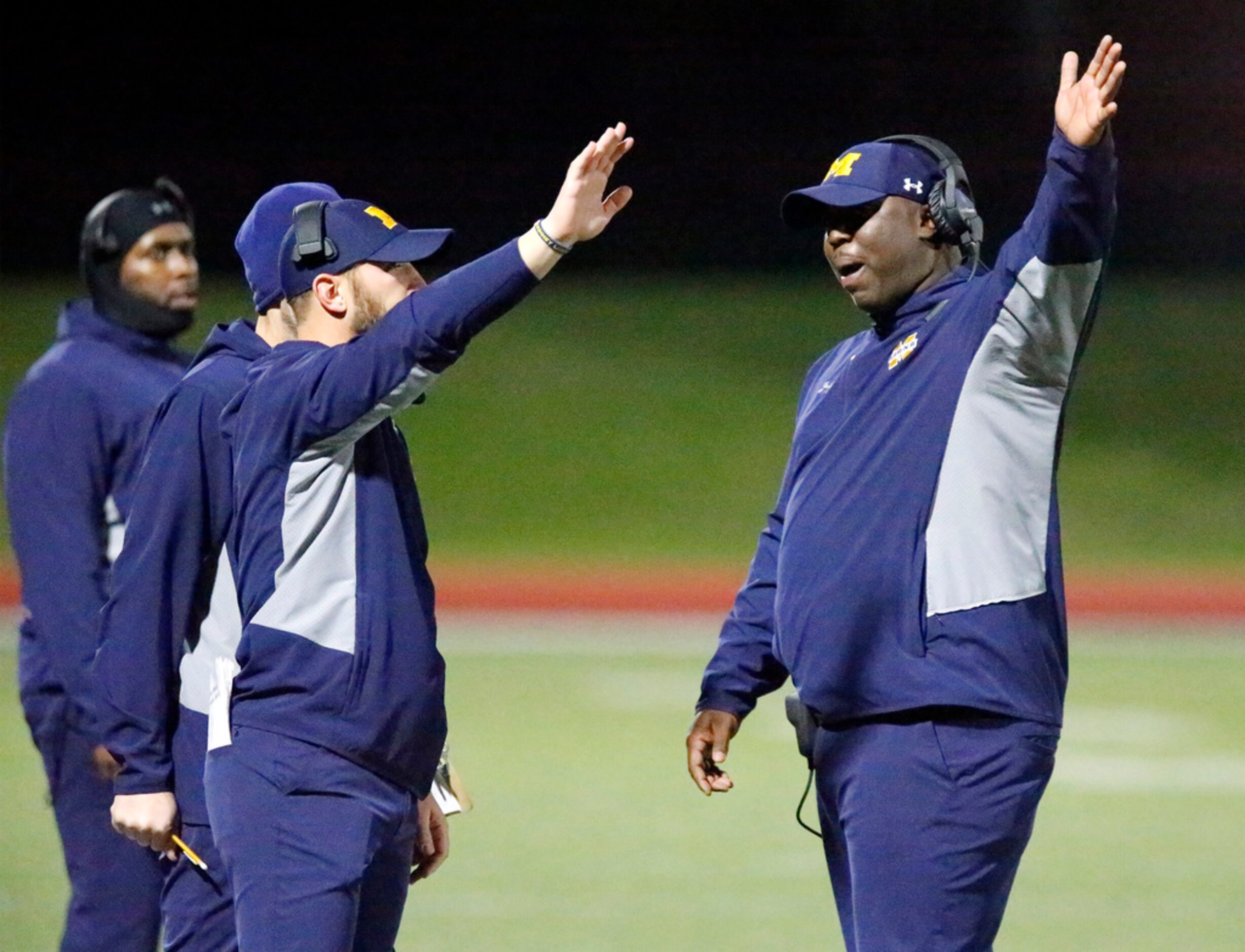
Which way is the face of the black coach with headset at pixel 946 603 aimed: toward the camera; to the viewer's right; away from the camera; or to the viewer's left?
to the viewer's left

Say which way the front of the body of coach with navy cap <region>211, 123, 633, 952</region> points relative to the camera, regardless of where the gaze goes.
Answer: to the viewer's right

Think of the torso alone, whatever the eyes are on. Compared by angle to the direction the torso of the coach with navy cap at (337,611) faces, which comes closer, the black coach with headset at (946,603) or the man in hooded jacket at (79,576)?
the black coach with headset

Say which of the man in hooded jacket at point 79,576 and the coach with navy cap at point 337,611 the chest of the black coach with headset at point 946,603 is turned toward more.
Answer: the coach with navy cap

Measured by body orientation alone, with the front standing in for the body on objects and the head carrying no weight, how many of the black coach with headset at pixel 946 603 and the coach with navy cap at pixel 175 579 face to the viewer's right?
1

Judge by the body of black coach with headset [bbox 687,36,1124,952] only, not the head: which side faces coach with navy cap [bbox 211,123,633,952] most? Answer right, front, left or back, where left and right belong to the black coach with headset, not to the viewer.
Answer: front

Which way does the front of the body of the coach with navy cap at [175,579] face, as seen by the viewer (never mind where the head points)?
to the viewer's right

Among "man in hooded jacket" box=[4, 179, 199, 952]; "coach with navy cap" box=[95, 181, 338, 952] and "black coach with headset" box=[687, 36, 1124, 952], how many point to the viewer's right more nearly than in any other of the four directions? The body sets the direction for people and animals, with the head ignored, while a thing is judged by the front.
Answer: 2

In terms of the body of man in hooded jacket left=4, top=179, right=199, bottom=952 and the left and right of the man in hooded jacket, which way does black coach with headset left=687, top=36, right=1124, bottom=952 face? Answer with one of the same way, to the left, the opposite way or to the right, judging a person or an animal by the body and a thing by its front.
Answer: the opposite way

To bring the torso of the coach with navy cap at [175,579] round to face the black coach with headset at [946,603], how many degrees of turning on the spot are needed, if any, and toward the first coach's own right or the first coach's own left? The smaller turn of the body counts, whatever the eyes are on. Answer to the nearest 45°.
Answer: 0° — they already face them

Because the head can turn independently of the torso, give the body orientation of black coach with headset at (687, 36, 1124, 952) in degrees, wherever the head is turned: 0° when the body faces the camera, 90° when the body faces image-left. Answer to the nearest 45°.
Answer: approximately 45°

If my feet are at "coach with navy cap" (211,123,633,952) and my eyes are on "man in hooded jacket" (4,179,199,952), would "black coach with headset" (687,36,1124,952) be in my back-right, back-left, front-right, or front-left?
back-right
